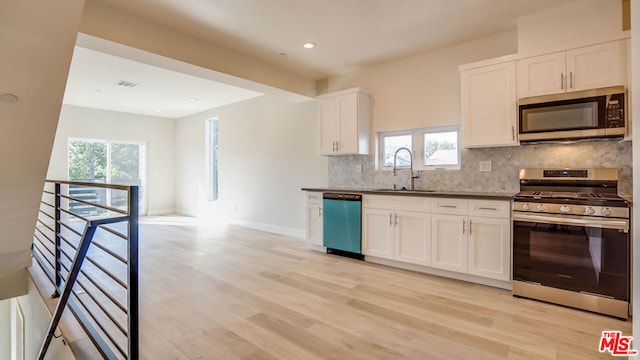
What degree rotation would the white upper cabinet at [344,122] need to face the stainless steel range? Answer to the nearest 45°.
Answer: approximately 90° to its left

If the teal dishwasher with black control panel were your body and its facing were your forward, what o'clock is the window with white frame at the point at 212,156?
The window with white frame is roughly at 3 o'clock from the teal dishwasher with black control panel.

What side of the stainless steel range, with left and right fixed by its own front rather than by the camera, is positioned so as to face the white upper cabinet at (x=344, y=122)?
right

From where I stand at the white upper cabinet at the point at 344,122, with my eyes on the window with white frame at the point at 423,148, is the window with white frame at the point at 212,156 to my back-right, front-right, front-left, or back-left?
back-left

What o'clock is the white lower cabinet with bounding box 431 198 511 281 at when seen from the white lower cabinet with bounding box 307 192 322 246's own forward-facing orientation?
the white lower cabinet with bounding box 431 198 511 281 is roughly at 9 o'clock from the white lower cabinet with bounding box 307 192 322 246.

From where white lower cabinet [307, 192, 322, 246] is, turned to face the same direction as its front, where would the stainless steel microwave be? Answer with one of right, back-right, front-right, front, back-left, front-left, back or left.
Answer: left

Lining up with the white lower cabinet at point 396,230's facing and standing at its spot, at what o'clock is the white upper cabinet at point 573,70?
The white upper cabinet is roughly at 8 o'clock from the white lower cabinet.

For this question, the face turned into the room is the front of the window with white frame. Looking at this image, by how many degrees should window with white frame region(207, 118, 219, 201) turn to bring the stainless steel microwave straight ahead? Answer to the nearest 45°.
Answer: approximately 90° to its left

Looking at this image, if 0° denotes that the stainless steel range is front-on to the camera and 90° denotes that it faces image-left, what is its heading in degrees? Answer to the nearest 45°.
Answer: approximately 0°

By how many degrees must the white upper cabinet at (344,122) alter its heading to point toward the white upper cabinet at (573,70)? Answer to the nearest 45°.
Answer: approximately 90° to its left

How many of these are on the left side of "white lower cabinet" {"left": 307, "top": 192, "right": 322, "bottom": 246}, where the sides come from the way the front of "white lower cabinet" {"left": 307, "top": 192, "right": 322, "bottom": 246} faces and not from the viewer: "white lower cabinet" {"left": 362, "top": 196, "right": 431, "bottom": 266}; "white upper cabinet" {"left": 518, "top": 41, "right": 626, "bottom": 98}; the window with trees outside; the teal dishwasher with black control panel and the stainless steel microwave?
4

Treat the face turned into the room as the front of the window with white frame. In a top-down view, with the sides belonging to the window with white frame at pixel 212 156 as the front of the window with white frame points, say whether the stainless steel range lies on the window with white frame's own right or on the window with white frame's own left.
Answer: on the window with white frame's own left
